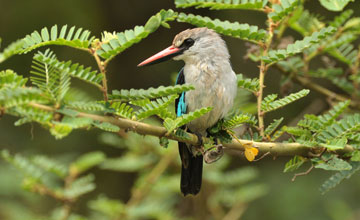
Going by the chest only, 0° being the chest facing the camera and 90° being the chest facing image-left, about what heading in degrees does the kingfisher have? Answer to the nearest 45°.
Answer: approximately 315°
